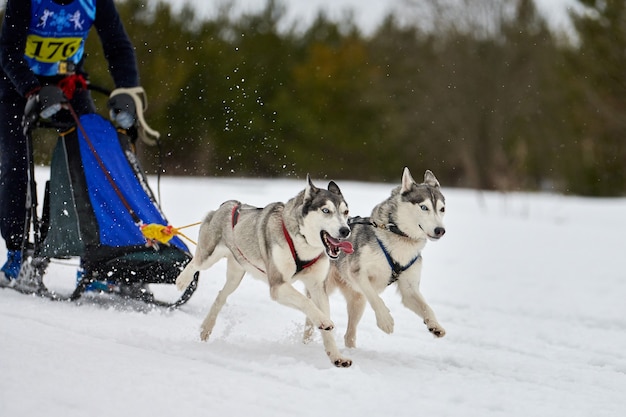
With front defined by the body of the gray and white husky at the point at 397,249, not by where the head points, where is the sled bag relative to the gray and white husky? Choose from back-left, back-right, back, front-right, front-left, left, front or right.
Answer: back-right

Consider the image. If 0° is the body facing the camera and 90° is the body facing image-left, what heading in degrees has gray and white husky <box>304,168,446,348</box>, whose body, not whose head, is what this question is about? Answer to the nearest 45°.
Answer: approximately 315°

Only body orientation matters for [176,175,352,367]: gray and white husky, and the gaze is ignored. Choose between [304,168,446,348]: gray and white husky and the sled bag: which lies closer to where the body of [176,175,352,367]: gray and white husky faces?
the gray and white husky

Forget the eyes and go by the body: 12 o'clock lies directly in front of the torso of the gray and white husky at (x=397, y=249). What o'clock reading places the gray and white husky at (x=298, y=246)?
the gray and white husky at (x=298, y=246) is roughly at 3 o'clock from the gray and white husky at (x=397, y=249).

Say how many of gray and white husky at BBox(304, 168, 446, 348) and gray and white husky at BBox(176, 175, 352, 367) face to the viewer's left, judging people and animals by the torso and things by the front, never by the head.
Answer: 0

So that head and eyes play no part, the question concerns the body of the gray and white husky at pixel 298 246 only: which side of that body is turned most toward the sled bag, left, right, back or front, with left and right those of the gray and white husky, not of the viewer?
back

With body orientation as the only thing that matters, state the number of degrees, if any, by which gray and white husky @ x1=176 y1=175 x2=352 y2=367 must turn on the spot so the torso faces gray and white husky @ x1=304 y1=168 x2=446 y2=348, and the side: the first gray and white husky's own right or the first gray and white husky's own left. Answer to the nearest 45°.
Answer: approximately 90° to the first gray and white husky's own left
